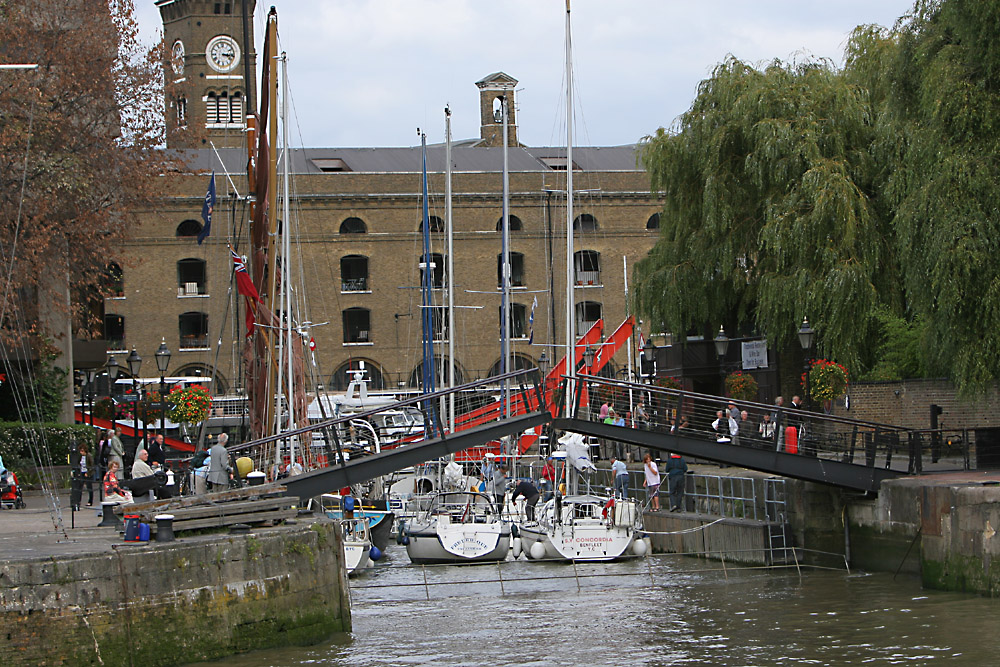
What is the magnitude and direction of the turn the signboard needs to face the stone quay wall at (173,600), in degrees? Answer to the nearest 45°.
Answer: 0° — it already faces it

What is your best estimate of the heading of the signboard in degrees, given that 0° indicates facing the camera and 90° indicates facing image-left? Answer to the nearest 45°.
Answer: approximately 0°

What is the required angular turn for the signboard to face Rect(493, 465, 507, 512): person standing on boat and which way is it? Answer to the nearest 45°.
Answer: approximately 45° to its right

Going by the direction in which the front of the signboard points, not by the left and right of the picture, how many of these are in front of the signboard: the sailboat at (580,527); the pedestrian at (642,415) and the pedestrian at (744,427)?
3

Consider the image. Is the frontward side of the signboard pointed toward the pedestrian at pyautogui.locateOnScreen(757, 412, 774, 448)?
yes

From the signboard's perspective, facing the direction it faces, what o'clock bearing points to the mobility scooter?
The mobility scooter is roughly at 1 o'clock from the signboard.

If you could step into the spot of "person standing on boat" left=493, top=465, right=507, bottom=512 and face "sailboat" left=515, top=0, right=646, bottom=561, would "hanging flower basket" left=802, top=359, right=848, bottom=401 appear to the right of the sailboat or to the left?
left

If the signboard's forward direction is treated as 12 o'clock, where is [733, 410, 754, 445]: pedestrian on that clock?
The pedestrian is roughly at 12 o'clock from the signboard.
